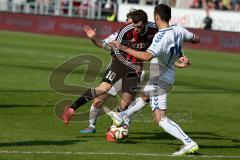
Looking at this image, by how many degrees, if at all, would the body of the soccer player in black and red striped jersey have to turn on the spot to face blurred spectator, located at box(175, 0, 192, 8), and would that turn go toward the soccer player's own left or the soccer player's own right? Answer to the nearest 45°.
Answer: approximately 180°

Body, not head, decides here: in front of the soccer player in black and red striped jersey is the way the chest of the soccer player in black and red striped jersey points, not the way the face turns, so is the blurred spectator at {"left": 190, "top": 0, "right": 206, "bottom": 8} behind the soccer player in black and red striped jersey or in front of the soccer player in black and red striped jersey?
behind

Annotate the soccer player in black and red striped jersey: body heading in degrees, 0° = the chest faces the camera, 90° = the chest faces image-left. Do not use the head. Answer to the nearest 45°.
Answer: approximately 0°

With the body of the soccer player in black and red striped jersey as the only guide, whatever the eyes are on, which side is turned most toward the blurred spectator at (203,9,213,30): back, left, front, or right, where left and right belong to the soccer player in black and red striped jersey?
back

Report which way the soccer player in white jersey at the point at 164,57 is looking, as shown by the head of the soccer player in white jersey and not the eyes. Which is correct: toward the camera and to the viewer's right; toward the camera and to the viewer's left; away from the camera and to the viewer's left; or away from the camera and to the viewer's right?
away from the camera and to the viewer's left

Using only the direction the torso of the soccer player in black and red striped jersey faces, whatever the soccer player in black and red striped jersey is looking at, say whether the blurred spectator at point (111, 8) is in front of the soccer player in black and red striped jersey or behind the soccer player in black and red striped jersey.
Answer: behind

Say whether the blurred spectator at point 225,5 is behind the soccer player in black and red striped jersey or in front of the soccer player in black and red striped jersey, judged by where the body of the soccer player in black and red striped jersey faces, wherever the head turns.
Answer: behind
